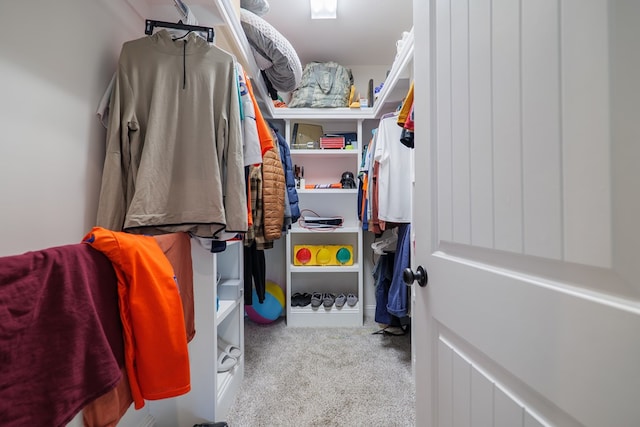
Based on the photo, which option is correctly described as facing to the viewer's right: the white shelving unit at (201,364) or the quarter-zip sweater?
the white shelving unit

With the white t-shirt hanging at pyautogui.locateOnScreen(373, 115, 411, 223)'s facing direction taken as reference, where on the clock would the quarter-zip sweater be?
The quarter-zip sweater is roughly at 1 o'clock from the white t-shirt hanging.

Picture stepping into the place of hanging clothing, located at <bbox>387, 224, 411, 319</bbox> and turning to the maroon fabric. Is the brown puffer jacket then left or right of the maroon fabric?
right

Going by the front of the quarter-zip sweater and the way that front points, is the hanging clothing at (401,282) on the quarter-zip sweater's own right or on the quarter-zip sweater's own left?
on the quarter-zip sweater's own left

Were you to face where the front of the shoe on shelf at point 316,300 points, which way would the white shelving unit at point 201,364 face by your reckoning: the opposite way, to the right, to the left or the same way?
to the left

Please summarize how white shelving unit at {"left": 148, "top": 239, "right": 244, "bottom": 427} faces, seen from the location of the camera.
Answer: facing to the right of the viewer

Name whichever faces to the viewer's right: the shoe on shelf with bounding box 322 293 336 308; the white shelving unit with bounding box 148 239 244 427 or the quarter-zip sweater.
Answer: the white shelving unit
